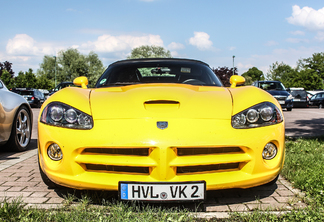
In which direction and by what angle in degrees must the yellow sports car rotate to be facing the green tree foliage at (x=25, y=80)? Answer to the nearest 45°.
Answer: approximately 135° to its right

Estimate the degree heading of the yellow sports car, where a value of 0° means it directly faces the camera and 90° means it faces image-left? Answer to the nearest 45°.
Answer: approximately 0°

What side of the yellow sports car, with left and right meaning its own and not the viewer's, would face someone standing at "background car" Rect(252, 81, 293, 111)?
back

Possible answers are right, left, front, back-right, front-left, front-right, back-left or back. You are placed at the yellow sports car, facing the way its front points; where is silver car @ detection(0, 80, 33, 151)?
back-right

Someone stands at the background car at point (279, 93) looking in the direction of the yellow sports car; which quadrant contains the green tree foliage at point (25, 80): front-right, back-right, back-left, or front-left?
back-right

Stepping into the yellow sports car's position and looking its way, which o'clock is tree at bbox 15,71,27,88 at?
The tree is roughly at 5 o'clock from the yellow sports car.

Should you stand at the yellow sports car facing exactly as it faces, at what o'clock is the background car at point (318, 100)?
The background car is roughly at 7 o'clock from the yellow sports car.
